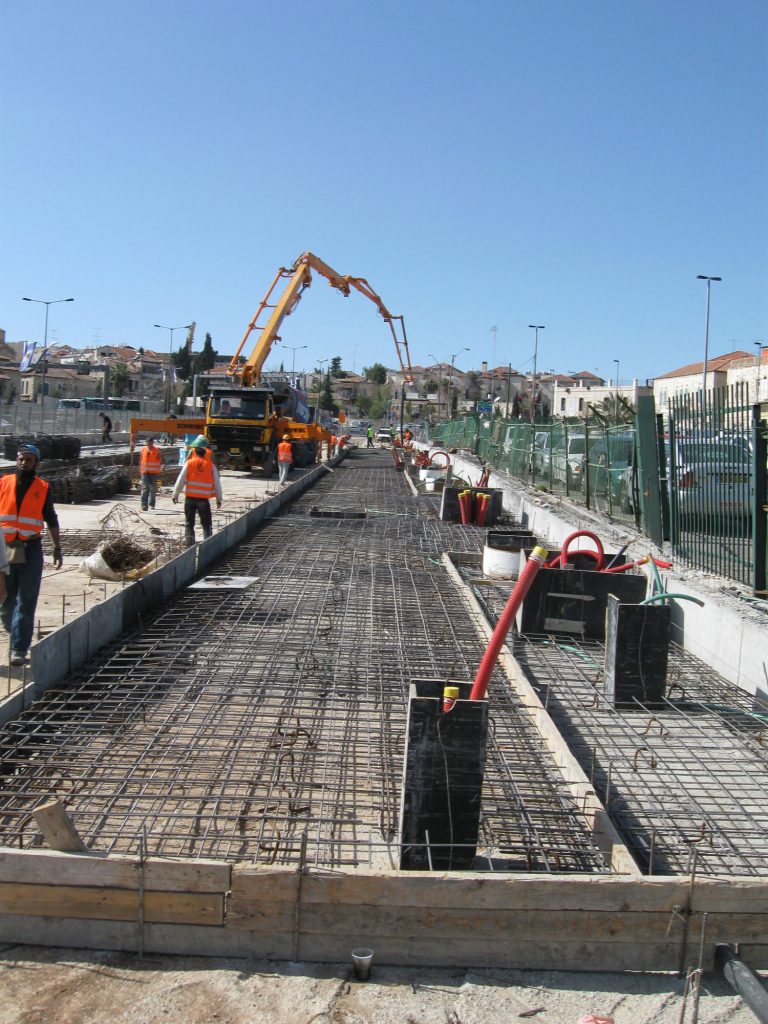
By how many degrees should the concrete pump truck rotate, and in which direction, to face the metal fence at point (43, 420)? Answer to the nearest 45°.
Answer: approximately 90° to its right

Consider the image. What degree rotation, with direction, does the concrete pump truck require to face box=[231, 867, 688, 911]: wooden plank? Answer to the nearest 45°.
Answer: approximately 45° to its left

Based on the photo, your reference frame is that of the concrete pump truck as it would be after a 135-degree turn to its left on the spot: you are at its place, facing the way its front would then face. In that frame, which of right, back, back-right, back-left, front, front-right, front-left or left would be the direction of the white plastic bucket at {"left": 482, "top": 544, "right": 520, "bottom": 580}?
right

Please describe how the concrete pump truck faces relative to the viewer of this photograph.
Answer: facing the viewer and to the left of the viewer

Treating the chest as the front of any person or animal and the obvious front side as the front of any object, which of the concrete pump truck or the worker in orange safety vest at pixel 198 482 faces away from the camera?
the worker in orange safety vest

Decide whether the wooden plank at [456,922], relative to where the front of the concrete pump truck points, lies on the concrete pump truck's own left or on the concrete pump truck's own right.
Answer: on the concrete pump truck's own left

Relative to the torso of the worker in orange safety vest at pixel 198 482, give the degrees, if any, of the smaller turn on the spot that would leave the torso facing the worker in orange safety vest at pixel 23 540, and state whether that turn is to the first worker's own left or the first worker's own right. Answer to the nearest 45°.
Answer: approximately 180°

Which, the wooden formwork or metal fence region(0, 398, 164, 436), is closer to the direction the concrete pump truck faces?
the wooden formwork

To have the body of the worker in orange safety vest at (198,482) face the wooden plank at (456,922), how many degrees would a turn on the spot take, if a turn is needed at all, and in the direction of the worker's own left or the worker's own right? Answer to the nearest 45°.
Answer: approximately 180°

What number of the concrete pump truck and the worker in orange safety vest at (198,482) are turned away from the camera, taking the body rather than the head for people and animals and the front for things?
1

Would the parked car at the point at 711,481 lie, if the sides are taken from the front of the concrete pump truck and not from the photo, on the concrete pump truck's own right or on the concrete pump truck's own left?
on the concrete pump truck's own left

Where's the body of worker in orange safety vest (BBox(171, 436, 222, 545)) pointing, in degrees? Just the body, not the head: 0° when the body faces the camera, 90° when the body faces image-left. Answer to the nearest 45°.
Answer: approximately 180°
